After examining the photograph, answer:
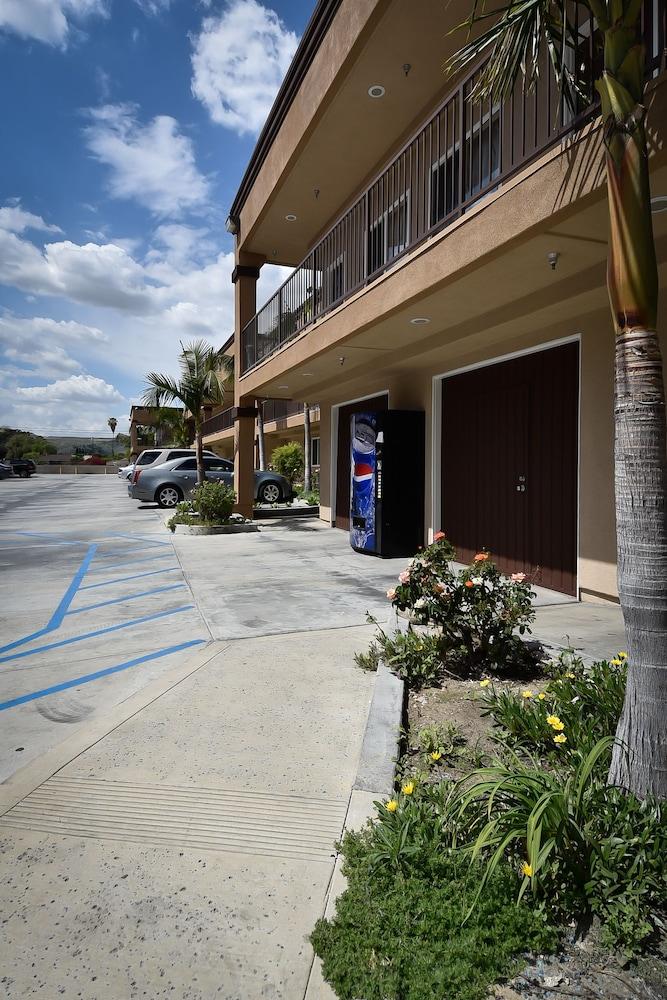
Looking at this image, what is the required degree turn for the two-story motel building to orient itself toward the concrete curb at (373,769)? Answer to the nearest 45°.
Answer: approximately 45° to its left

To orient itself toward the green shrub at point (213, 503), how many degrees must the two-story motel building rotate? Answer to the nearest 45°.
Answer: approximately 90° to its right

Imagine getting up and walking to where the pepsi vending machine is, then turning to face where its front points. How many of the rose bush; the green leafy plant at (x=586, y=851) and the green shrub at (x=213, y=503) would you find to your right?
1

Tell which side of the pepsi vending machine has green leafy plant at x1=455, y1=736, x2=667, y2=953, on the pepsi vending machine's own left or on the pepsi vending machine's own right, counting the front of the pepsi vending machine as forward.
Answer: on the pepsi vending machine's own left

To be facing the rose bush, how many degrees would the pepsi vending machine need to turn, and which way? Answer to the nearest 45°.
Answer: approximately 45° to its left

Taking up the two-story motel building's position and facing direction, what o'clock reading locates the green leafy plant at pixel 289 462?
The green leafy plant is roughly at 4 o'clock from the two-story motel building.

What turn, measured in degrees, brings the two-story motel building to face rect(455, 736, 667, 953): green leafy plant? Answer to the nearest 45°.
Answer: approximately 45° to its left

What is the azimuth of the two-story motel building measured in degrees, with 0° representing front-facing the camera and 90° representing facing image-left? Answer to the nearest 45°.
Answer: approximately 45°

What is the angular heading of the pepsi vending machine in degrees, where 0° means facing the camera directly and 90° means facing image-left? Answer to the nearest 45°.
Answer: approximately 45°

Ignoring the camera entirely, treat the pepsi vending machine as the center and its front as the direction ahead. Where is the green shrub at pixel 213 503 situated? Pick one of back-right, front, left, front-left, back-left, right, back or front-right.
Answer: right

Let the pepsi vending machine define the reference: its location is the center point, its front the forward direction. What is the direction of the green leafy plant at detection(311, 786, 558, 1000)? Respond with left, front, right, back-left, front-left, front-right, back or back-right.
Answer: front-left

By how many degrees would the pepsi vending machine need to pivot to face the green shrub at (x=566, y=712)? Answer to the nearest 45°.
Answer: approximately 45° to its left
